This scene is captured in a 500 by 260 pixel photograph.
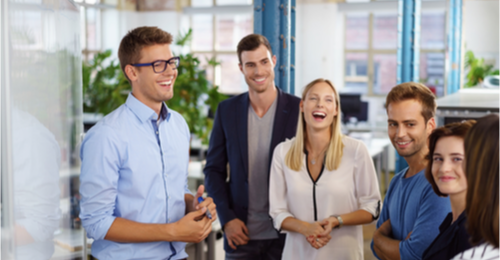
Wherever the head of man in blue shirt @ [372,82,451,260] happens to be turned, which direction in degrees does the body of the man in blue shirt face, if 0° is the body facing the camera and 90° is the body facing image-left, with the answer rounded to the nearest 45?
approximately 45°

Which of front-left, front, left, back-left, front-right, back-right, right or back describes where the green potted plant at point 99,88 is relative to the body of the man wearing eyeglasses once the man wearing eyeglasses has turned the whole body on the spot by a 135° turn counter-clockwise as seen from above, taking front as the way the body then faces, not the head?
front

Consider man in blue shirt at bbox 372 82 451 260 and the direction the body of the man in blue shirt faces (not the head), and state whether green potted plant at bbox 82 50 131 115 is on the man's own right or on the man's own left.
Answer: on the man's own right

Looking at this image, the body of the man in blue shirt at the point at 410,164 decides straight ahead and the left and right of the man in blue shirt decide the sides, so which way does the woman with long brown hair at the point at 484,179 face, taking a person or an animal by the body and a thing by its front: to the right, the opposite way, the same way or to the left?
to the right

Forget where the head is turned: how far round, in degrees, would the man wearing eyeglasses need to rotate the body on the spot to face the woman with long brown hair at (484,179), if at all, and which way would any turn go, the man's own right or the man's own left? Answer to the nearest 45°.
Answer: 0° — they already face them

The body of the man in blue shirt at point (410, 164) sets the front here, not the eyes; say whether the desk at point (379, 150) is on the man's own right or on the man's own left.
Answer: on the man's own right

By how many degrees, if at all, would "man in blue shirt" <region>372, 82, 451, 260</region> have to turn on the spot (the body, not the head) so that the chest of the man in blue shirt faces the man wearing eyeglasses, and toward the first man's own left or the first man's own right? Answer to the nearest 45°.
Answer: approximately 45° to the first man's own right

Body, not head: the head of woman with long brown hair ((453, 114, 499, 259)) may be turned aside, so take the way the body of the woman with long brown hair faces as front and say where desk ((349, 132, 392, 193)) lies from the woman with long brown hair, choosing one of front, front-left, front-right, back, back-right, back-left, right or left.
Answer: front-right

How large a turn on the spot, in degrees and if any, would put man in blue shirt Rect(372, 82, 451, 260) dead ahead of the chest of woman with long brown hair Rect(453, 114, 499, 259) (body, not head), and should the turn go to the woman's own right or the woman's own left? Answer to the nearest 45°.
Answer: approximately 45° to the woman's own right

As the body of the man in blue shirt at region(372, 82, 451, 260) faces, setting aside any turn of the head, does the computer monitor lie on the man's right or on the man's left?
on the man's right
